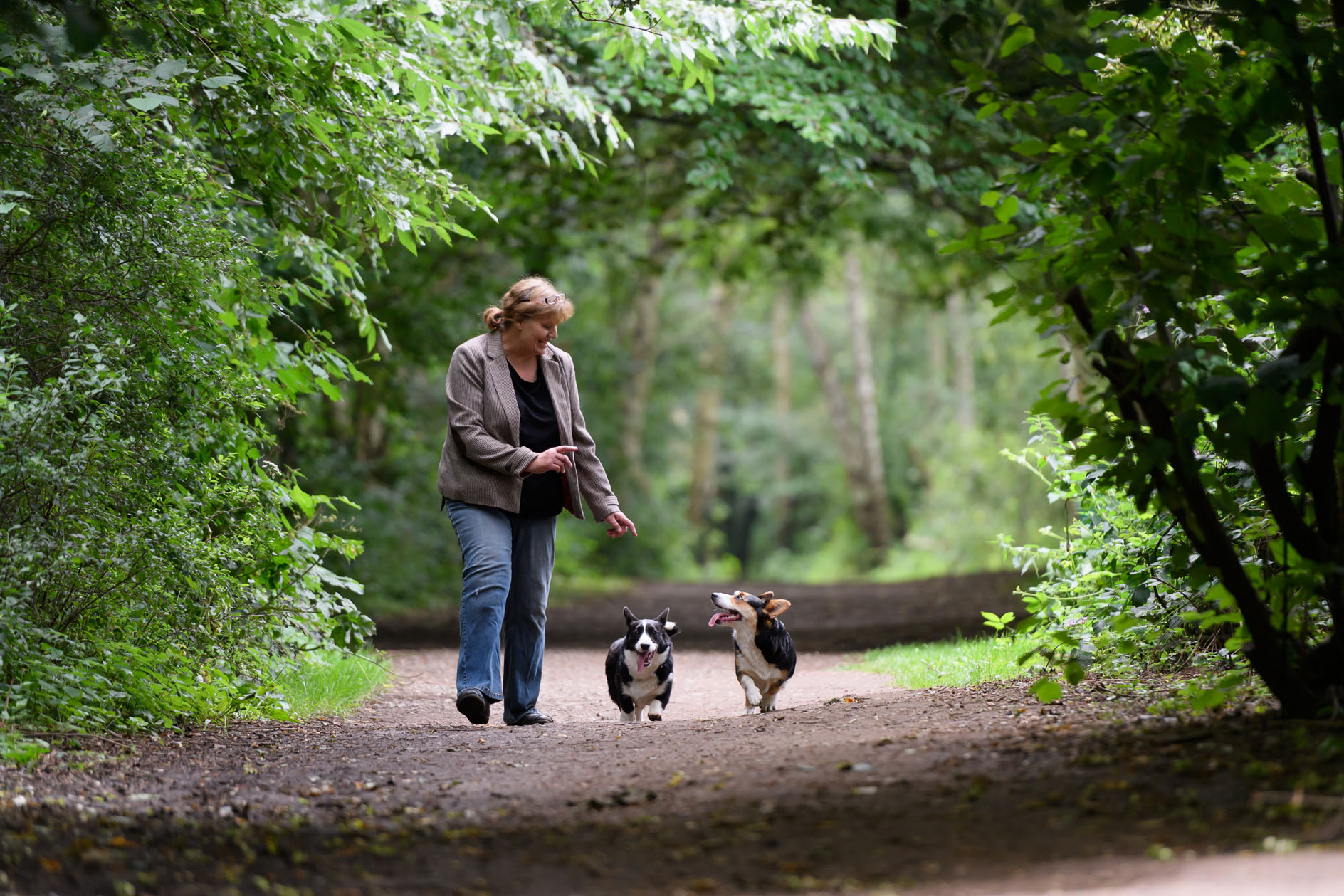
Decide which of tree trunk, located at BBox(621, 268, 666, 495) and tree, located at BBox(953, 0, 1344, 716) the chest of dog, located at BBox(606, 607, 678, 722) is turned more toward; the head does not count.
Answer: the tree

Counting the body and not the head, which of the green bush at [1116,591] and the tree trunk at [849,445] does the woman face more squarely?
the green bush

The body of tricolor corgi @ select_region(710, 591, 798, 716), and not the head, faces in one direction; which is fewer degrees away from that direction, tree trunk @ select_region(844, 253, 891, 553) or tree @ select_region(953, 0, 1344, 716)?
the tree

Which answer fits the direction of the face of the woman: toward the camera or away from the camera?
toward the camera

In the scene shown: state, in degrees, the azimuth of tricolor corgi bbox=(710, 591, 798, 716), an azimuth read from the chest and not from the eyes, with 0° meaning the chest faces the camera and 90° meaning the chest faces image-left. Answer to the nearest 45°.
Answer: approximately 45°

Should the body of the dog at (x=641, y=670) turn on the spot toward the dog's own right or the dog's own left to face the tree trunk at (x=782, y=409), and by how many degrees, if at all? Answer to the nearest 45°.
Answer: approximately 180°

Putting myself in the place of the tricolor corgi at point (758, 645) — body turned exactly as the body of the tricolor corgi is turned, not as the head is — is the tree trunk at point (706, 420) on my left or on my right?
on my right

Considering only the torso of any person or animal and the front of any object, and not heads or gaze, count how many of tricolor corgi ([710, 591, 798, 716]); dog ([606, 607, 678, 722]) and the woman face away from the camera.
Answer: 0

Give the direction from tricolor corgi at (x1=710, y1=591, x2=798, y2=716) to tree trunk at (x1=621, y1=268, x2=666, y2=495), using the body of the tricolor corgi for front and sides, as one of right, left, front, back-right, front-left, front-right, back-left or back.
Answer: back-right

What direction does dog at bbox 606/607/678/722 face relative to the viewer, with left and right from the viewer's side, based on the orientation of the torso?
facing the viewer

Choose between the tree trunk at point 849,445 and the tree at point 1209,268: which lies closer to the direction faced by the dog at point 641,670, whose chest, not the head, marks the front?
the tree

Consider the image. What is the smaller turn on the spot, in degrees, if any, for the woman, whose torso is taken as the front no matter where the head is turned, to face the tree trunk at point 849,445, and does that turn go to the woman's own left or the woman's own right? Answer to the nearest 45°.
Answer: approximately 135° to the woman's own left

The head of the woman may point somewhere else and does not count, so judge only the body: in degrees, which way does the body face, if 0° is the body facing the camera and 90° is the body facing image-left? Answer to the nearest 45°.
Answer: approximately 315°

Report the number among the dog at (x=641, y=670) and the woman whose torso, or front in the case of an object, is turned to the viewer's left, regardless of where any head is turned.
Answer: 0

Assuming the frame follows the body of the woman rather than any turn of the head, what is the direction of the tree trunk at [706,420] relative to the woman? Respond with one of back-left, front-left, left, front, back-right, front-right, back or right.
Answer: back-left
